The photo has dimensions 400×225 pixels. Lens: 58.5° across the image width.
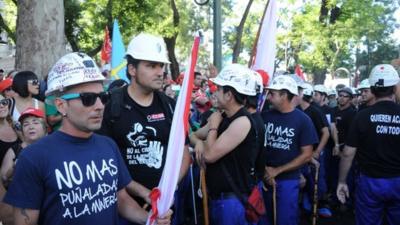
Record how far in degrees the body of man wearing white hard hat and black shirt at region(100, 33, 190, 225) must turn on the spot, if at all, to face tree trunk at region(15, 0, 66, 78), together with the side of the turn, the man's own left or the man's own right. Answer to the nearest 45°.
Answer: approximately 180°

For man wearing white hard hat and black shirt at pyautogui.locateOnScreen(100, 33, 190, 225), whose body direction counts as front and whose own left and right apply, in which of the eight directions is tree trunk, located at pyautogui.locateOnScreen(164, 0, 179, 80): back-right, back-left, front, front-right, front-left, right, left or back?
back-left

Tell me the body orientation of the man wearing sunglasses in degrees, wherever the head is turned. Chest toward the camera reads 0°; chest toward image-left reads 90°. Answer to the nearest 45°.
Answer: approximately 315°

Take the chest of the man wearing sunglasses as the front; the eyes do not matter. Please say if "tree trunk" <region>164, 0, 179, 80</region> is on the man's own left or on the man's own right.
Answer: on the man's own left

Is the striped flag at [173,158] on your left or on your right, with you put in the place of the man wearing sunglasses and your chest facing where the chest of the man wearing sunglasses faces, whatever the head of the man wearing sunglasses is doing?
on your left

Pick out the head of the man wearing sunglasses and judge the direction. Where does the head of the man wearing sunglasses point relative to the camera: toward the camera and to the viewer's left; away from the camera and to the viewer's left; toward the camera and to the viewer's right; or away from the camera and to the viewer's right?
toward the camera and to the viewer's right

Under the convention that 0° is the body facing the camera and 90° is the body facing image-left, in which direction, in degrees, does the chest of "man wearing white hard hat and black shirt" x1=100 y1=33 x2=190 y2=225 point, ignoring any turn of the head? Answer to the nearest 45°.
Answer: approximately 315°

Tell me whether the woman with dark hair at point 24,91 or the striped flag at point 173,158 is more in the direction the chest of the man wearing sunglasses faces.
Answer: the striped flag
